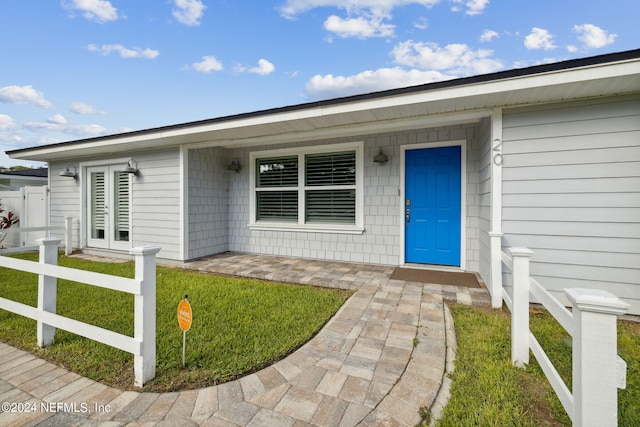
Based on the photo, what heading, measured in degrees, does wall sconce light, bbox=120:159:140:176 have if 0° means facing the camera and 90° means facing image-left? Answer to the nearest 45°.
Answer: approximately 45°

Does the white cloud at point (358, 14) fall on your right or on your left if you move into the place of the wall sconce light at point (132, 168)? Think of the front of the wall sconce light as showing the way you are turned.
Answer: on your left

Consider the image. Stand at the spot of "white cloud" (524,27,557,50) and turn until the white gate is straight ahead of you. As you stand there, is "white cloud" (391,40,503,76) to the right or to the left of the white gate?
right

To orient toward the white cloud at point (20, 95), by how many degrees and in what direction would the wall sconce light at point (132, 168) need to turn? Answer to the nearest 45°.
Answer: approximately 135° to its right

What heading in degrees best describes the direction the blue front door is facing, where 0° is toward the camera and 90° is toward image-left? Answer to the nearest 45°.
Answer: approximately 0°

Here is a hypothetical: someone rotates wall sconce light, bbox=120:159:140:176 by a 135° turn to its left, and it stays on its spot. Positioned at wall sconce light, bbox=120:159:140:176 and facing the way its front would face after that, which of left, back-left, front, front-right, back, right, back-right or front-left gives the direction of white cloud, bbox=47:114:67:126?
left

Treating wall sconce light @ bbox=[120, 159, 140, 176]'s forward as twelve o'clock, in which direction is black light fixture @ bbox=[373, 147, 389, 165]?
The black light fixture is roughly at 9 o'clock from the wall sconce light.

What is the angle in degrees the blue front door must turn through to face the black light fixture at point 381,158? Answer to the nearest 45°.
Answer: approximately 90° to its right

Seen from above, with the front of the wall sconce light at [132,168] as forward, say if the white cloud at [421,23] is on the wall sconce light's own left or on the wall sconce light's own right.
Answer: on the wall sconce light's own left

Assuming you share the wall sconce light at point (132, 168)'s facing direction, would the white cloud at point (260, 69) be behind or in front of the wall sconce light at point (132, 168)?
behind
